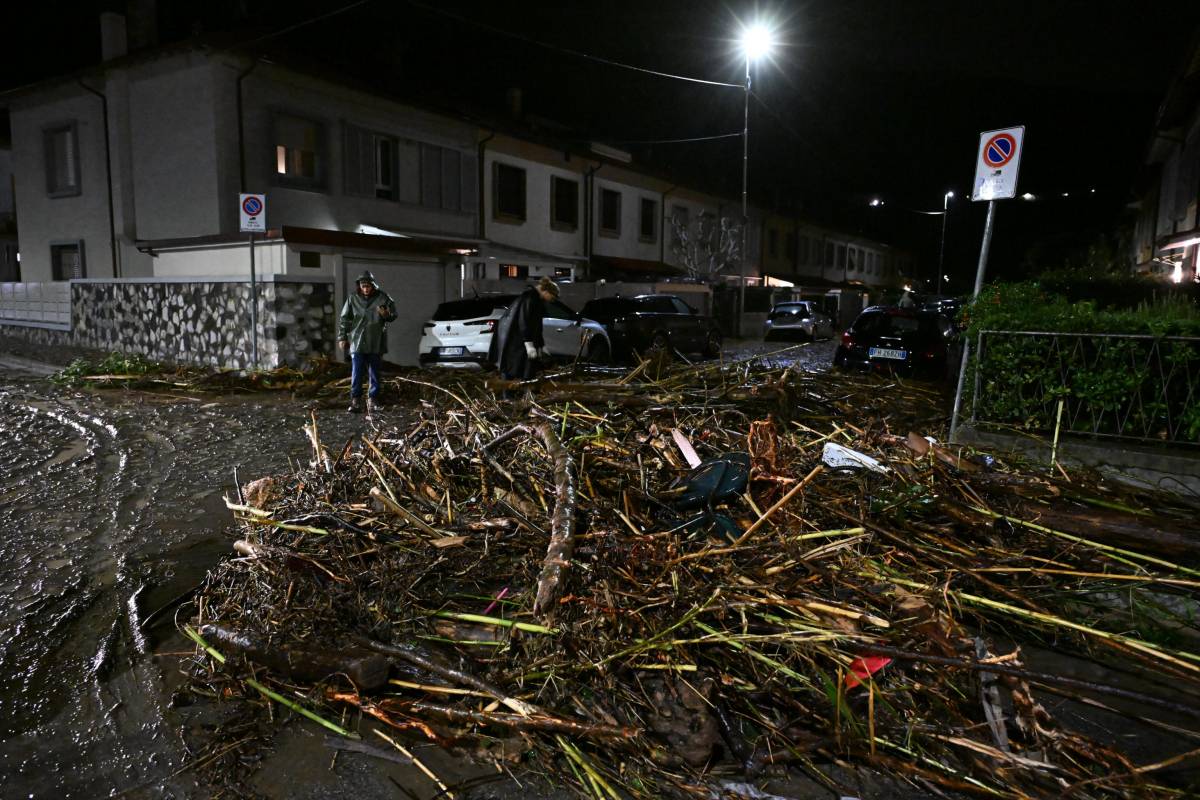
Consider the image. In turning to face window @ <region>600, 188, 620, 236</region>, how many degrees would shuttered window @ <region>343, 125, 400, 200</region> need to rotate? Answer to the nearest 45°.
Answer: approximately 90° to its left

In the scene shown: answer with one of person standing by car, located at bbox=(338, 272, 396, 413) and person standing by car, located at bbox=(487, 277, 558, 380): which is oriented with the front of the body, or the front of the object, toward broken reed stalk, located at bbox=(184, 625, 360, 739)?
person standing by car, located at bbox=(338, 272, 396, 413)

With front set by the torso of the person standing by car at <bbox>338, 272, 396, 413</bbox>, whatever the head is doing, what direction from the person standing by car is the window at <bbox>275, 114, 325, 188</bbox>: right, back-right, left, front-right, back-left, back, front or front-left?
back

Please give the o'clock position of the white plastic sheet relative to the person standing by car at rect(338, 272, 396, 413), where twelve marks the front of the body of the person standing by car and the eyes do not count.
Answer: The white plastic sheet is roughly at 11 o'clock from the person standing by car.

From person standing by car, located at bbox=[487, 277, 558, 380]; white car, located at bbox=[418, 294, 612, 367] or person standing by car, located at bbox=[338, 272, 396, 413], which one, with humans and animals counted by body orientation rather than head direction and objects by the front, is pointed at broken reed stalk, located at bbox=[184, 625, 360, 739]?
person standing by car, located at bbox=[338, 272, 396, 413]

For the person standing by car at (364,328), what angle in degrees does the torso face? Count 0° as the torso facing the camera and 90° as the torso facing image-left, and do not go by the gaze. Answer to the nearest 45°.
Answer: approximately 0°

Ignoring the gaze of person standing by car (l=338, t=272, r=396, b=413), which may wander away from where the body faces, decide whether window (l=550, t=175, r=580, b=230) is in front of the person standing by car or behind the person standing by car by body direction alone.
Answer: behind

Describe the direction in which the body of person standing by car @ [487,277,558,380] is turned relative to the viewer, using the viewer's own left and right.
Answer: facing to the right of the viewer
